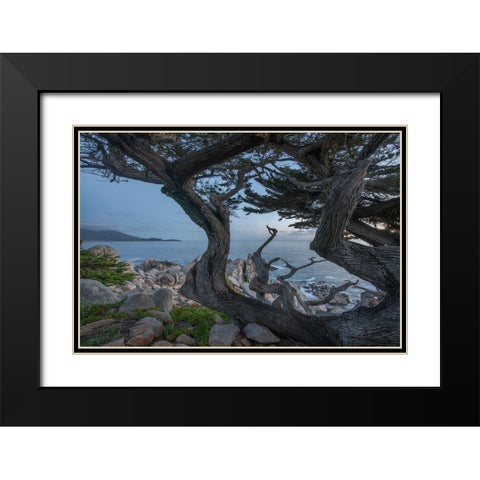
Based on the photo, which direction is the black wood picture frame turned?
toward the camera
